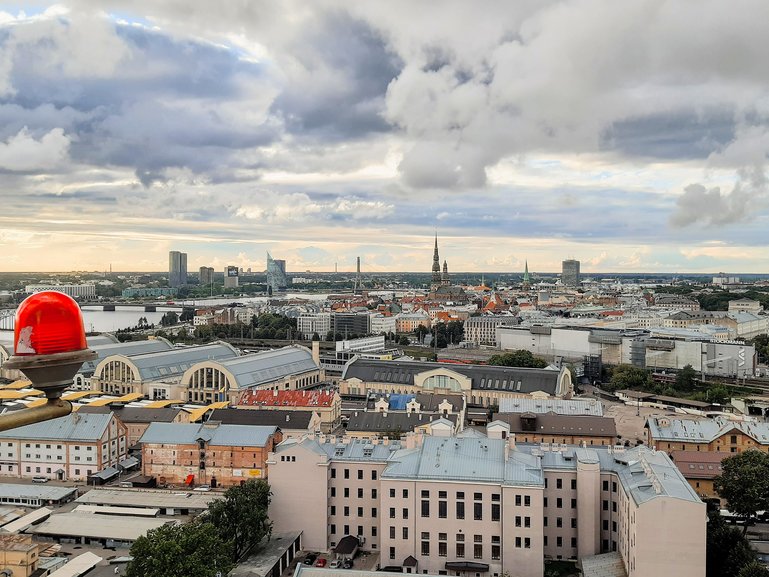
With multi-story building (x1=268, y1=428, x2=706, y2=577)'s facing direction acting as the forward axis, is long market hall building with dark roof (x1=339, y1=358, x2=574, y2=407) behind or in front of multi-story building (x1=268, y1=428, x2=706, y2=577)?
behind

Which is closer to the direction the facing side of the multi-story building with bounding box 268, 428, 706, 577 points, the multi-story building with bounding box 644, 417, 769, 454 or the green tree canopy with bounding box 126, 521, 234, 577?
the green tree canopy

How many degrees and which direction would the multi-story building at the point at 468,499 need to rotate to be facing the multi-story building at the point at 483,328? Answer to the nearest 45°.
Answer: approximately 180°

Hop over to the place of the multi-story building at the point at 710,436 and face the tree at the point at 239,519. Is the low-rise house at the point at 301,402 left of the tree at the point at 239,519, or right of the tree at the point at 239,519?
right

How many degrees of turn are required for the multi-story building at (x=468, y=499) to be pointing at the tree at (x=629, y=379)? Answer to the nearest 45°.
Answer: approximately 180°

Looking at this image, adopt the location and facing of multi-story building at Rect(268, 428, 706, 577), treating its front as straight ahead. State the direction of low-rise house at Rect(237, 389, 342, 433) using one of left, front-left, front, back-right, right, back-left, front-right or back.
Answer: back-right

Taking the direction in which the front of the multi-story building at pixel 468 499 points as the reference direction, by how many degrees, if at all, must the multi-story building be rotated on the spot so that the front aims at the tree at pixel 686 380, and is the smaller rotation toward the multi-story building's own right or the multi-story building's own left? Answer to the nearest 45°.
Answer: approximately 135° to the multi-story building's own left

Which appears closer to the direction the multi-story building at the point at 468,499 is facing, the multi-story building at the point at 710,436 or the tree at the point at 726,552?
the tree

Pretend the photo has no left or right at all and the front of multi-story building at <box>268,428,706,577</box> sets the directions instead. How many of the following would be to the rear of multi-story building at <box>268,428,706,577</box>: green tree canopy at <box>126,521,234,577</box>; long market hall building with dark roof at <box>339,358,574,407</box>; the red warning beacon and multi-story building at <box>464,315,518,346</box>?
2

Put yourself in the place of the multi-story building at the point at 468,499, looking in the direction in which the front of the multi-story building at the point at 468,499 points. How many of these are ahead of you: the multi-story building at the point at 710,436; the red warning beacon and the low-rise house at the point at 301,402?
1

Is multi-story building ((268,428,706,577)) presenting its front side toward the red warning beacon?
yes

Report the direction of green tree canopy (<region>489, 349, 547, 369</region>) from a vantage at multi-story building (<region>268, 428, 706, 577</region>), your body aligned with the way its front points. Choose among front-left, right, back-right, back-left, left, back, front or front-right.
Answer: back

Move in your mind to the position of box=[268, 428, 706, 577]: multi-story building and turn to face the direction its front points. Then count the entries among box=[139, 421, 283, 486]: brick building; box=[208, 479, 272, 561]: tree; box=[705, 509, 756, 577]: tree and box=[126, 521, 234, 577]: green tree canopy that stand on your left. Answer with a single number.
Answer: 1

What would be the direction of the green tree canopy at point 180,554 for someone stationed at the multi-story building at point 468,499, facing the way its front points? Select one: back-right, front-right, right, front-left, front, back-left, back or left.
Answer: front-right

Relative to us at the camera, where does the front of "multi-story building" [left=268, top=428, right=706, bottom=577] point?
facing the viewer
